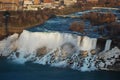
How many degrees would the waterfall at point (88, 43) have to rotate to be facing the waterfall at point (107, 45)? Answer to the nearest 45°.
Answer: approximately 90° to its left

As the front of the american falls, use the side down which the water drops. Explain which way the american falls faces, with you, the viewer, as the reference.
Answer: facing the viewer

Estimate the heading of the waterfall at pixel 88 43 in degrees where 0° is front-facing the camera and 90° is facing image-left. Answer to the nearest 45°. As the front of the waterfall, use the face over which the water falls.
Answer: approximately 0°
